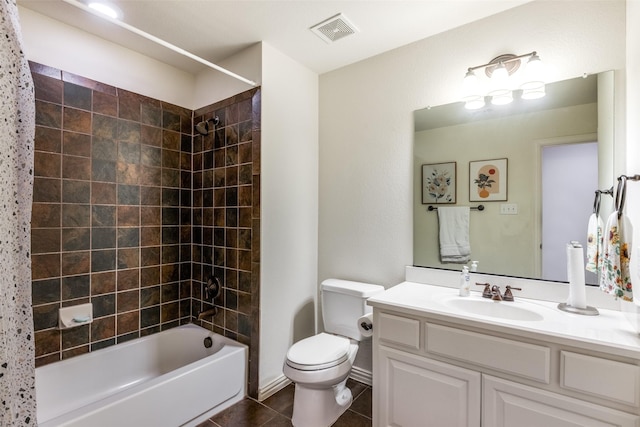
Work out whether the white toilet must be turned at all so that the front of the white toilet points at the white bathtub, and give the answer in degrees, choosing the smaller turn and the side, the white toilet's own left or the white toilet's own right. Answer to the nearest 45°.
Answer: approximately 45° to the white toilet's own right

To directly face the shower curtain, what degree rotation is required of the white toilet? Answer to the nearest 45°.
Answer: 0° — it already faces it

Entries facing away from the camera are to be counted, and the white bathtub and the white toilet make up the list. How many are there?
0

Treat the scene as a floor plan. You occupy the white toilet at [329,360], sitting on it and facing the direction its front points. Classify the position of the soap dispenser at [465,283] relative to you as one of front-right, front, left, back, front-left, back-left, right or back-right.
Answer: back-left

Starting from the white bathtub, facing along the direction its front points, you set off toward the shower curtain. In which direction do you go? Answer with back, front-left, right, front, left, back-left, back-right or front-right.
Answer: front-right

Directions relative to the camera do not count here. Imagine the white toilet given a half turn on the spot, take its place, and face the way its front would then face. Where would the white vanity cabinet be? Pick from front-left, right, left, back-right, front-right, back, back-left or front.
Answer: right

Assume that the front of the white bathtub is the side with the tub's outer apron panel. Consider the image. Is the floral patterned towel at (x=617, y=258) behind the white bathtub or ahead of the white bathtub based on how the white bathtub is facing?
ahead

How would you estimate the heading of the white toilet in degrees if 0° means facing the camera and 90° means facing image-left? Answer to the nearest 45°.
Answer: approximately 45°
